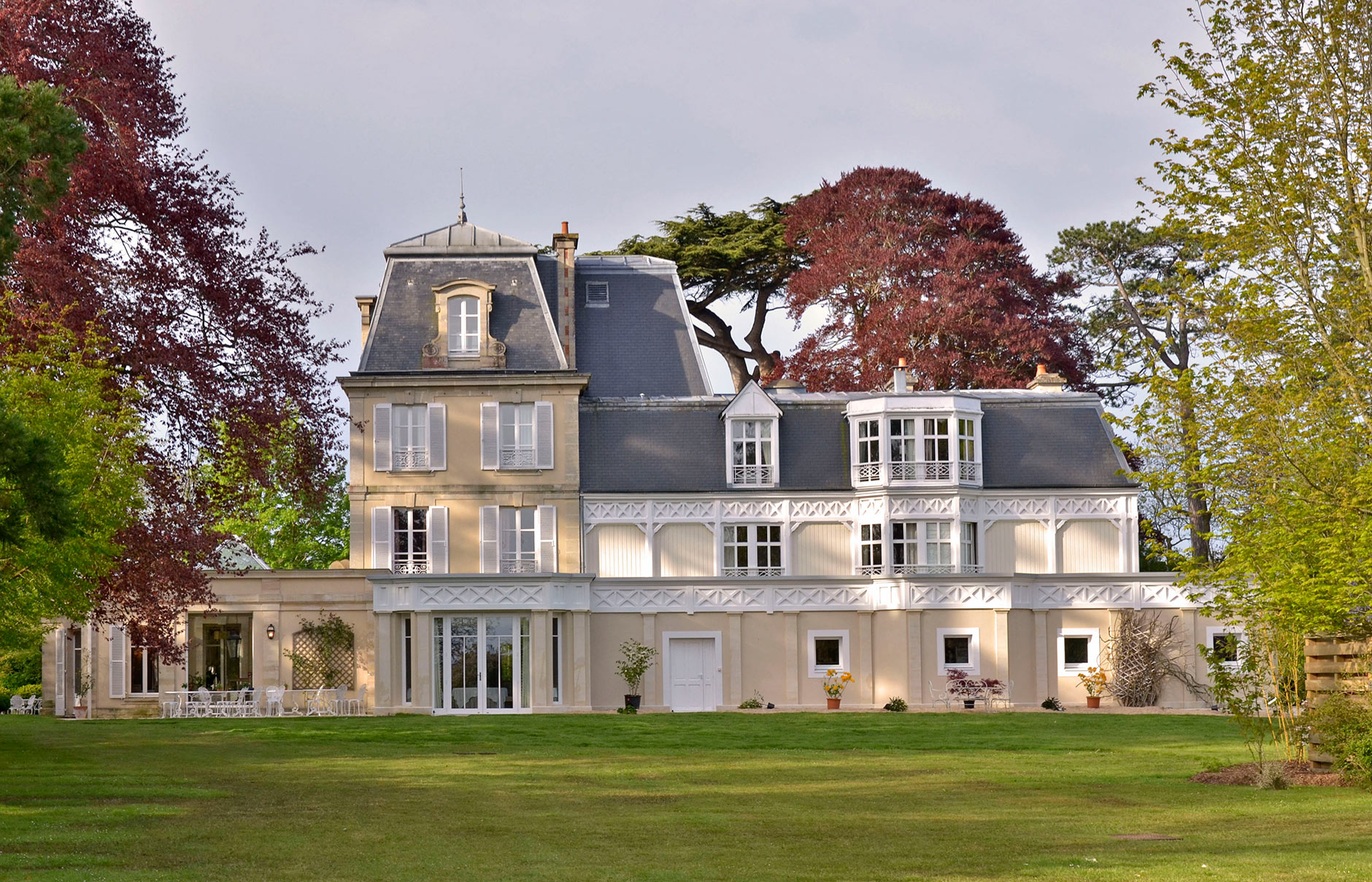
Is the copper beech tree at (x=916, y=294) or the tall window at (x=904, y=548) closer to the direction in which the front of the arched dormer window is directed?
the tall window

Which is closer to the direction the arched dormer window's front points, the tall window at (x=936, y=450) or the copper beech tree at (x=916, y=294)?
the tall window

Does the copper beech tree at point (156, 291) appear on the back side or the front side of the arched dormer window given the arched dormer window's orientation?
on the front side

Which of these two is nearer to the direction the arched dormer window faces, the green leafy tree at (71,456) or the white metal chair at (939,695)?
the green leafy tree

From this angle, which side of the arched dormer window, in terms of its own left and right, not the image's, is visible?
front

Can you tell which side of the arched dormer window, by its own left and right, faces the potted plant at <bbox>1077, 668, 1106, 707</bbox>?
left

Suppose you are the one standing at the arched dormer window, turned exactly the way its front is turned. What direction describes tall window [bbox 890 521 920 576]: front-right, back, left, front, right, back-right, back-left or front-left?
left

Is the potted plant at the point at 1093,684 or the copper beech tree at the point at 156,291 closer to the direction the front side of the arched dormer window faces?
the copper beech tree

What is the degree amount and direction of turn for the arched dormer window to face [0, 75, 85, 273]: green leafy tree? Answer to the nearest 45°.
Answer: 0° — it already faces it

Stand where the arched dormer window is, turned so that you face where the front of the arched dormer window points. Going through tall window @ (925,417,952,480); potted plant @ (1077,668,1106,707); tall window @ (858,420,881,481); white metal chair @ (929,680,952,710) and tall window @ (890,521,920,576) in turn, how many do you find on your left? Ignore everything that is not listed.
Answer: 5
